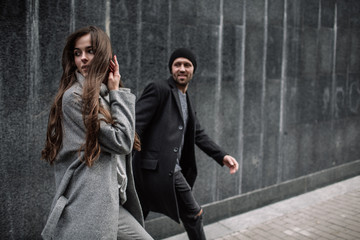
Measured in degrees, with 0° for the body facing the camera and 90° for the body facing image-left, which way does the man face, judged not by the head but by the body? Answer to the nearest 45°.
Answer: approximately 315°

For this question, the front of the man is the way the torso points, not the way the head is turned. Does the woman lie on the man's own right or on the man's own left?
on the man's own right
